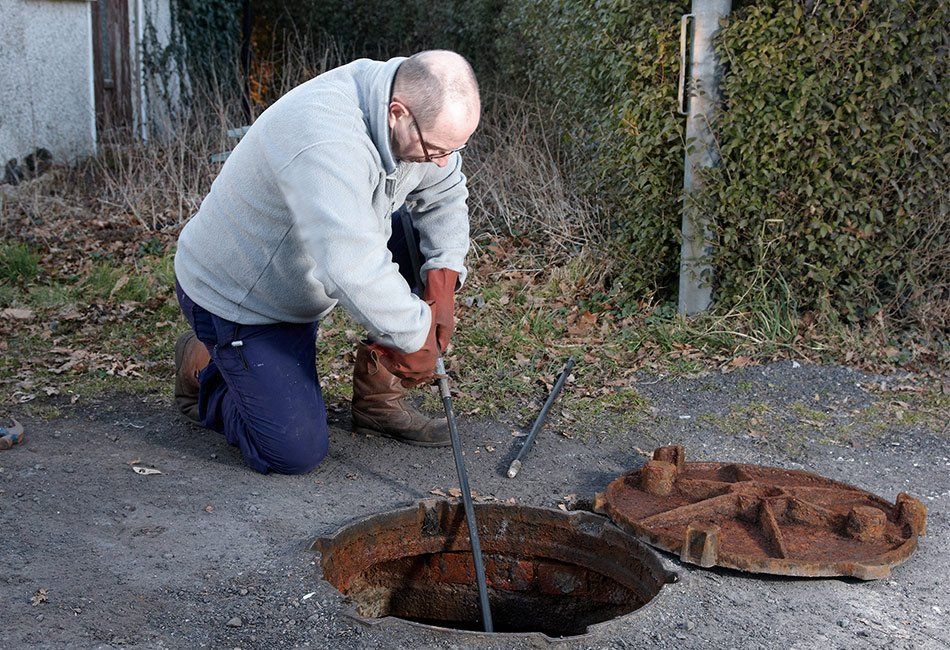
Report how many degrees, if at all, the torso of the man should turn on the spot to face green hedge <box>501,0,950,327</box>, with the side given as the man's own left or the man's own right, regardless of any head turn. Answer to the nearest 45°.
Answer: approximately 90° to the man's own left

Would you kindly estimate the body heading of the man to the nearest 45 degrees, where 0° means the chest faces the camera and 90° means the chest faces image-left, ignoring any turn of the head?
approximately 315°

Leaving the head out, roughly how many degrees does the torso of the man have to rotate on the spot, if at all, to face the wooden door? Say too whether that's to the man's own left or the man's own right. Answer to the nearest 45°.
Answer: approximately 135° to the man's own left

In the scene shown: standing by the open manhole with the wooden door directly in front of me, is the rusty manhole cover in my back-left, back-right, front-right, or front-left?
back-right

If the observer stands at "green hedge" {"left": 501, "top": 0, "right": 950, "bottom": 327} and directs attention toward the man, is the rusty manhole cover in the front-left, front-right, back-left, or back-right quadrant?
front-left

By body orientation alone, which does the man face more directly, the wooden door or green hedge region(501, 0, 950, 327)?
the green hedge

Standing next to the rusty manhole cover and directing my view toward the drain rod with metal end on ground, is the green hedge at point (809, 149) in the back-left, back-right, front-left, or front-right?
front-right

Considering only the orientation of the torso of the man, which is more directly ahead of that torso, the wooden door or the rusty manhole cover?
the rusty manhole cover

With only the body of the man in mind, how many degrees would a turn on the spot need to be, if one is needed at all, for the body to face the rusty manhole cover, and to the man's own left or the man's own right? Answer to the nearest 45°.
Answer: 0° — they already face it
